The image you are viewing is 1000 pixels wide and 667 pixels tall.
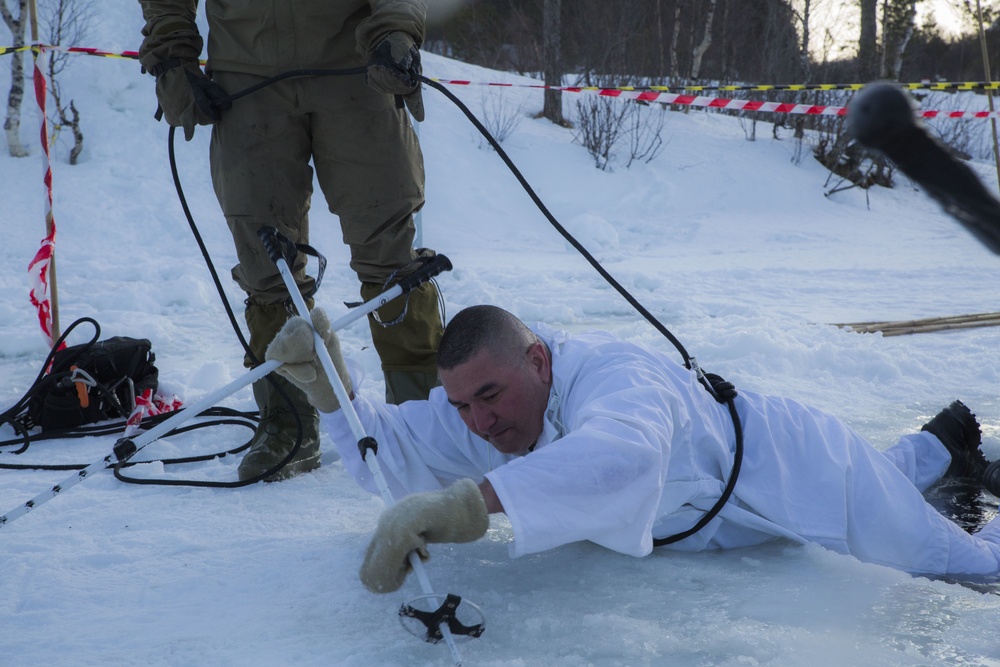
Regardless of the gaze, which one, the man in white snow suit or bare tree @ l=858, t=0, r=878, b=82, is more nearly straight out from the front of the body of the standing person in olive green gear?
the man in white snow suit

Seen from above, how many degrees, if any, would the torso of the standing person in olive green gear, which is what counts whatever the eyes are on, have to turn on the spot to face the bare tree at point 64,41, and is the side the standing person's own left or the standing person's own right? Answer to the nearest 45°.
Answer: approximately 180°

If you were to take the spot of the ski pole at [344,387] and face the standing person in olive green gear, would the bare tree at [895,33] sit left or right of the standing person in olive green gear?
right

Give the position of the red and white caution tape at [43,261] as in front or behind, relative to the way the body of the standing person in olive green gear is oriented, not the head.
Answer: behind

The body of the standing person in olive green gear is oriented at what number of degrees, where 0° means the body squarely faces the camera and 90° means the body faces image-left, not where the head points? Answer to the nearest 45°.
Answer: approximately 0°

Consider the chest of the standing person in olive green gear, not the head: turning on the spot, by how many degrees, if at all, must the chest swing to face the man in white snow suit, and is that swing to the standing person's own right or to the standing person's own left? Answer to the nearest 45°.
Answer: approximately 45° to the standing person's own left

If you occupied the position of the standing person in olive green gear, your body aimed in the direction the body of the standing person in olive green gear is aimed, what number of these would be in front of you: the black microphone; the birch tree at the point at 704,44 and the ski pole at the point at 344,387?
2

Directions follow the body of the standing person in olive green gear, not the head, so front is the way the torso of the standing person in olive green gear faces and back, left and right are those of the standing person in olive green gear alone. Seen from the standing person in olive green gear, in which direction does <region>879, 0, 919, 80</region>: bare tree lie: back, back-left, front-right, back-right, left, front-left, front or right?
back-left

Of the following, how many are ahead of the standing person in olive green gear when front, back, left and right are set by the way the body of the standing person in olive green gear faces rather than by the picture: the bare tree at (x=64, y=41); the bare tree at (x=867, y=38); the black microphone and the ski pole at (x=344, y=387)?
2

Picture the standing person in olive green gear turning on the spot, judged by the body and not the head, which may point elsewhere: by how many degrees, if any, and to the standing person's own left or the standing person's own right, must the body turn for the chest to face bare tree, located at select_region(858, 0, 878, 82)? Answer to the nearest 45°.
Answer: approximately 135° to the standing person's own left

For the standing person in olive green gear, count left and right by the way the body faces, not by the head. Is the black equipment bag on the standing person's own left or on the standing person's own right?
on the standing person's own right

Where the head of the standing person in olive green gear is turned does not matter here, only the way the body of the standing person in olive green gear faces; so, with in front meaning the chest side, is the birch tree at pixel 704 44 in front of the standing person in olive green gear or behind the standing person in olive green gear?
behind

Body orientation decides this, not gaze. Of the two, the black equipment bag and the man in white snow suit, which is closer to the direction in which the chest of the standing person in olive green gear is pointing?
the man in white snow suit
